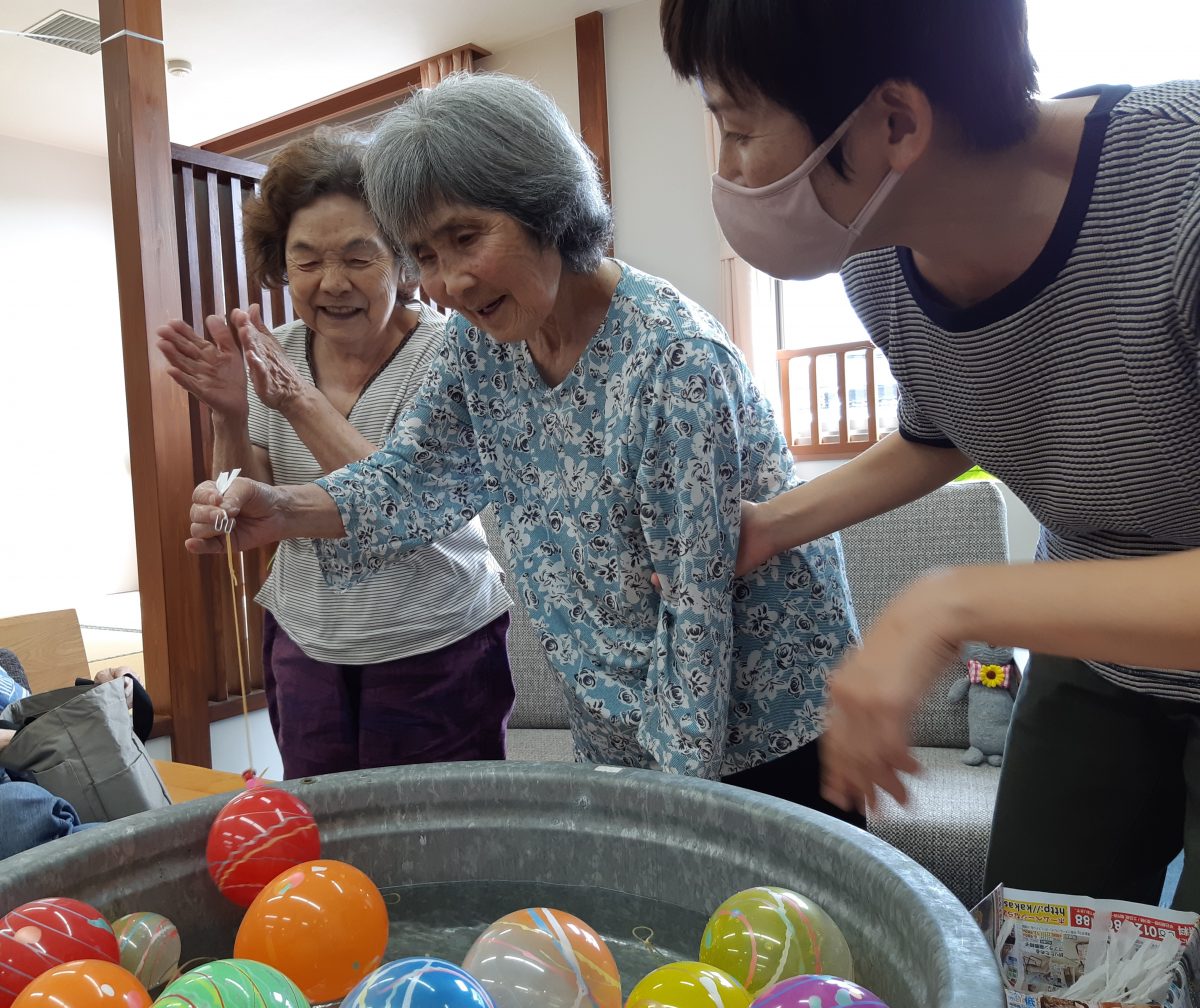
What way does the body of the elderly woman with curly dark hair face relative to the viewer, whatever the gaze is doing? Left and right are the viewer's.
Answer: facing the viewer

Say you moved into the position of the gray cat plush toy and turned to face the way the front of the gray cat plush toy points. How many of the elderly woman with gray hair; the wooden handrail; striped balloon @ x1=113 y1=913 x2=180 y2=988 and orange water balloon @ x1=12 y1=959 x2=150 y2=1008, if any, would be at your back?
1

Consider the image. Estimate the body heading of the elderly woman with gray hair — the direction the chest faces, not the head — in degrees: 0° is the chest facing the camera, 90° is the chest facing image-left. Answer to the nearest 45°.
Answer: approximately 45°

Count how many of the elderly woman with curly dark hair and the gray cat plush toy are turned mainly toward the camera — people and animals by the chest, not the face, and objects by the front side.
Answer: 2

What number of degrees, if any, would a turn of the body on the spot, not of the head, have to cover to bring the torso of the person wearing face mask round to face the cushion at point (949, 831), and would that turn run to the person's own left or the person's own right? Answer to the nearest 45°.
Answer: approximately 135° to the person's own right

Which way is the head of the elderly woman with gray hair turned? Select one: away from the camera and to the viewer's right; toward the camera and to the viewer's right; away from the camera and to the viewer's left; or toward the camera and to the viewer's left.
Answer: toward the camera and to the viewer's left

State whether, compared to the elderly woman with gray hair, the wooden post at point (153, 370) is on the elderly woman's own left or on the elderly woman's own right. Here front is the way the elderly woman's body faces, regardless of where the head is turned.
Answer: on the elderly woman's own right

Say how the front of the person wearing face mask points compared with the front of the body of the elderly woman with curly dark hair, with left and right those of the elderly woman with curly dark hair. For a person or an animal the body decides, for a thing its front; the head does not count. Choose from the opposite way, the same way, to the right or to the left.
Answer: to the right

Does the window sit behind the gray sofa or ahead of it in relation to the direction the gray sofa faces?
behind

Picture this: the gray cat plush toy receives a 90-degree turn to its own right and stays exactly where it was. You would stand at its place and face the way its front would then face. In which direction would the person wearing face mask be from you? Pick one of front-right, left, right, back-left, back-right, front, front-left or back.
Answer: left

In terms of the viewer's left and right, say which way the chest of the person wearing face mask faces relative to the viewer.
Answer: facing the viewer and to the left of the viewer

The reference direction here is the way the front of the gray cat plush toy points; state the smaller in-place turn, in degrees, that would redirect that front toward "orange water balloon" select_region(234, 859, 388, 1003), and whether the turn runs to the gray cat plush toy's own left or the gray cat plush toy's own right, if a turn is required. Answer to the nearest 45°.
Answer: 0° — it already faces it

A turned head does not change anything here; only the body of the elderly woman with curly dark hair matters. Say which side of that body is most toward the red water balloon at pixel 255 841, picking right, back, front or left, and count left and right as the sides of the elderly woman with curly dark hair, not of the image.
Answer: front

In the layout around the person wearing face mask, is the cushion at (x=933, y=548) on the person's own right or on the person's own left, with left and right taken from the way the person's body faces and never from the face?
on the person's own right

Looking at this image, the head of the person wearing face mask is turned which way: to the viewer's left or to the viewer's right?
to the viewer's left

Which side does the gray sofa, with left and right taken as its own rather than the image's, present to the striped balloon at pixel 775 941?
front

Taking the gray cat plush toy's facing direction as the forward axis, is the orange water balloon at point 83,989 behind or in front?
in front

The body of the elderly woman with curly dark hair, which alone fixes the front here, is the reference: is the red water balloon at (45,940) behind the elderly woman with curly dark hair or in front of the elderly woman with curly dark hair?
in front

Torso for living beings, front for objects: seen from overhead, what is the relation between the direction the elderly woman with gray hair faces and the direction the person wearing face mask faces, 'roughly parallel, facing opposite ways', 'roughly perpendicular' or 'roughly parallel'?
roughly parallel
